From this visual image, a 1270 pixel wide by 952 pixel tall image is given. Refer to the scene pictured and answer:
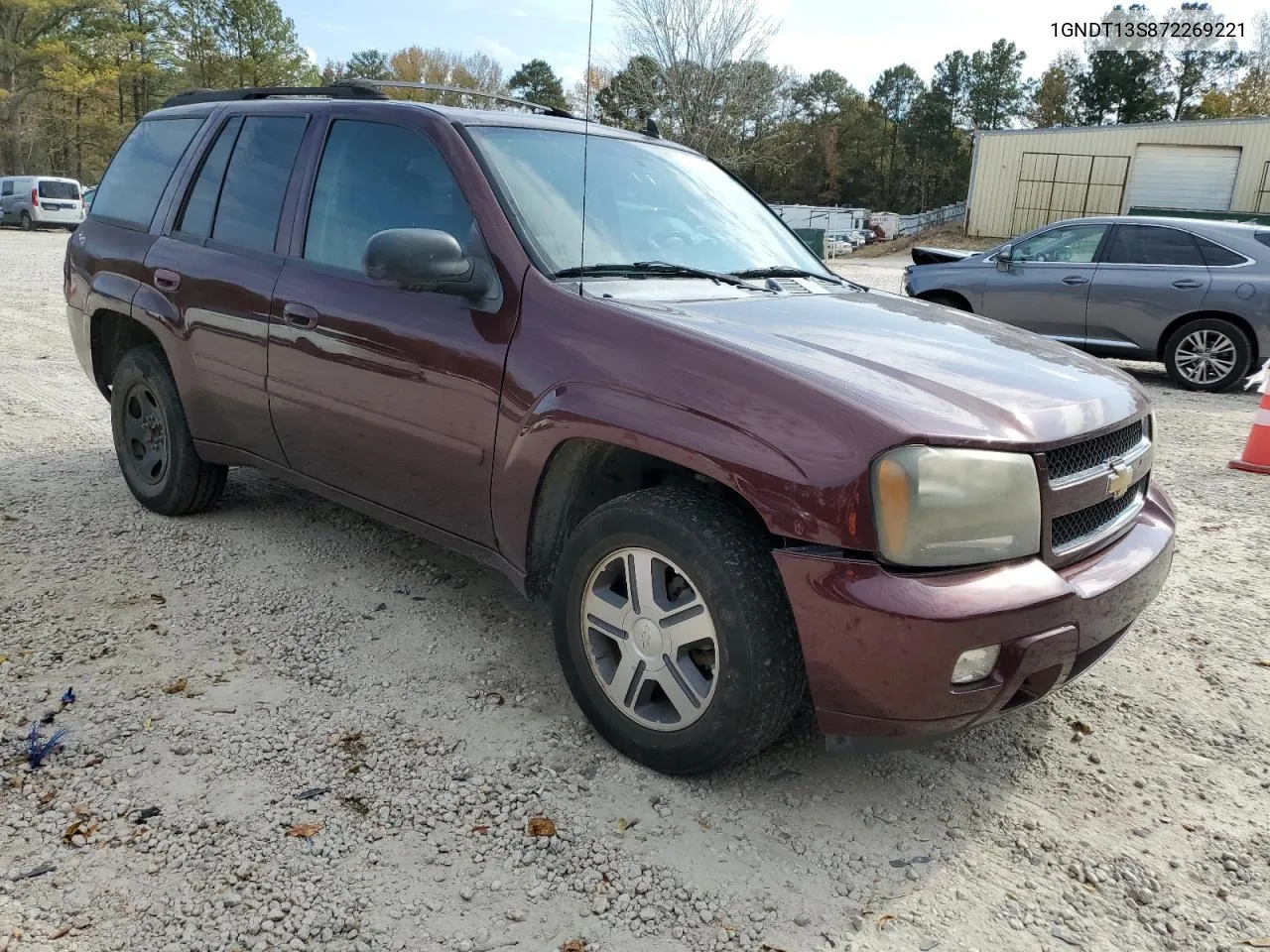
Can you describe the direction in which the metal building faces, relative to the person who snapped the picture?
facing the viewer

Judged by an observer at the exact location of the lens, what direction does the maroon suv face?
facing the viewer and to the right of the viewer

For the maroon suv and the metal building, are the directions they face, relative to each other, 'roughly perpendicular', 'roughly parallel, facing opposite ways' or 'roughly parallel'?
roughly perpendicular

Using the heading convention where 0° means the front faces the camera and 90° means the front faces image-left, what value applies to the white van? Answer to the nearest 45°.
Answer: approximately 135°

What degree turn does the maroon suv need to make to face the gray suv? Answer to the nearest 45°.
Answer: approximately 90° to its left

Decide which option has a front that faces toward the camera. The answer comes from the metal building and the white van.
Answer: the metal building

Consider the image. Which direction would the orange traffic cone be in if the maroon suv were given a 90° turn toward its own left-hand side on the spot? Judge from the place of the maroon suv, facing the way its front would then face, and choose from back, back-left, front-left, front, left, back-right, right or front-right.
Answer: front

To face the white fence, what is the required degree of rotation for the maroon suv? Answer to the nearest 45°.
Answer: approximately 135° to its left

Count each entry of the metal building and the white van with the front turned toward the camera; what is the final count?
1

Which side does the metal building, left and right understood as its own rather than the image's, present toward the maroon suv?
front

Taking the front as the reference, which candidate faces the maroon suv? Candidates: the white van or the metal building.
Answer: the metal building

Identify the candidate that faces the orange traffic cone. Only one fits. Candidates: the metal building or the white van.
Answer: the metal building

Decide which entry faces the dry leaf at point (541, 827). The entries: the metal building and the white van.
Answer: the metal building
